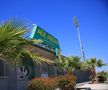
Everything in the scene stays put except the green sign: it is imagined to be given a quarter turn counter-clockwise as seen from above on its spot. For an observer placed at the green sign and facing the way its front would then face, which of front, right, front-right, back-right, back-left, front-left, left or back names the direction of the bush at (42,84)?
back-right

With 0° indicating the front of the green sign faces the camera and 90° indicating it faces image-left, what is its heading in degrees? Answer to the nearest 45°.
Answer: approximately 315°
